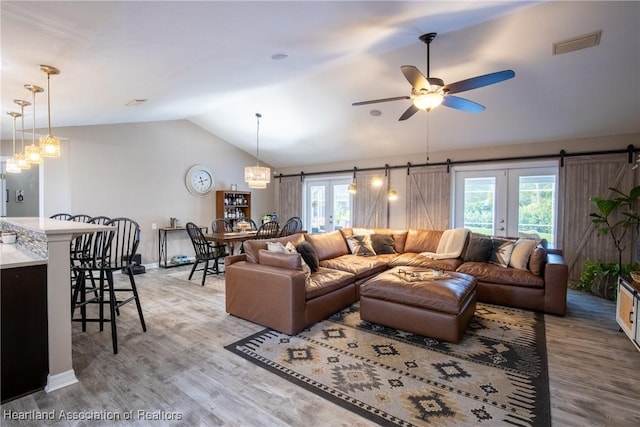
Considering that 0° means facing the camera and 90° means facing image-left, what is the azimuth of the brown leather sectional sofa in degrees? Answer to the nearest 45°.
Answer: approximately 0°

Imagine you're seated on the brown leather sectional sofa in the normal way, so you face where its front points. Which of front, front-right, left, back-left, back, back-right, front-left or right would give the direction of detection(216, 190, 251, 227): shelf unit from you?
back-right

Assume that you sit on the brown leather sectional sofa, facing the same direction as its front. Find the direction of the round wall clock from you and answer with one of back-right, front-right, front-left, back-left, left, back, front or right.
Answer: back-right
